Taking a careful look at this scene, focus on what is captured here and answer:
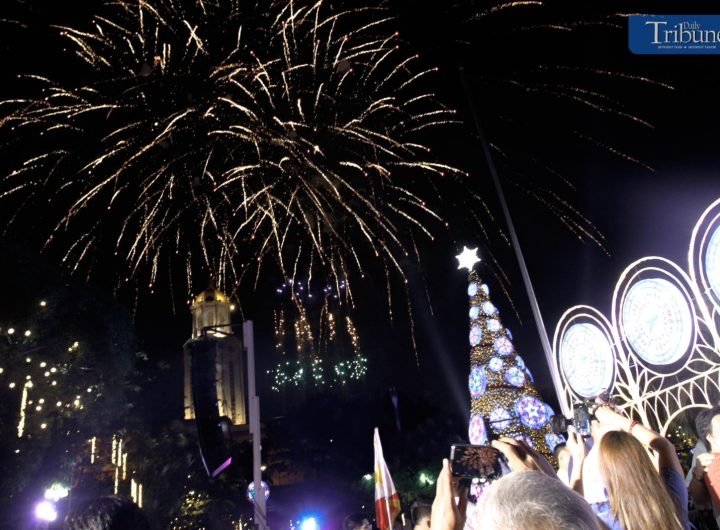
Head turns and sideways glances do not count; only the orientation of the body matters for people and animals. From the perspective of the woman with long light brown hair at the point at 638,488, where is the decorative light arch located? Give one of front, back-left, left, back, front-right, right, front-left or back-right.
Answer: front-right

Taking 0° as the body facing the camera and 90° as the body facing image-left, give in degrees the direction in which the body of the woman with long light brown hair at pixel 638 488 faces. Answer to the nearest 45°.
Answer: approximately 135°

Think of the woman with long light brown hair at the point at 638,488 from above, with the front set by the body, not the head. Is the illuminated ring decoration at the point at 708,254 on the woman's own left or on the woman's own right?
on the woman's own right

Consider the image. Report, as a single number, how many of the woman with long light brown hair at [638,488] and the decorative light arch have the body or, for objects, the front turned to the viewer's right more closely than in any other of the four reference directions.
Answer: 0

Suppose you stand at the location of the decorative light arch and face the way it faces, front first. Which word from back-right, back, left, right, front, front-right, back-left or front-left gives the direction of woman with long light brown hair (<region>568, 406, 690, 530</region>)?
front-left

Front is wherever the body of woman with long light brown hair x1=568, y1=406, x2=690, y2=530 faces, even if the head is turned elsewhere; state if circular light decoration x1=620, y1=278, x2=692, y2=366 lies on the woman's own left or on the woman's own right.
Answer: on the woman's own right

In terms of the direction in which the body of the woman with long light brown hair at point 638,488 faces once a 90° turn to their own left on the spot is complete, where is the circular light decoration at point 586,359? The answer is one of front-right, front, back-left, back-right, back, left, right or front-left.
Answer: back-right

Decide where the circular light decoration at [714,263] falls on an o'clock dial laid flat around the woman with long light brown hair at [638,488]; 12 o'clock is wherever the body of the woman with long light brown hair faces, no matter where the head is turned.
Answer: The circular light decoration is roughly at 2 o'clock from the woman with long light brown hair.

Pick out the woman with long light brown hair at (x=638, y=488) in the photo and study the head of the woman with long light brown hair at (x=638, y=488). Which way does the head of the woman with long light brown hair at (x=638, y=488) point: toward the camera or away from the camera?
away from the camera
